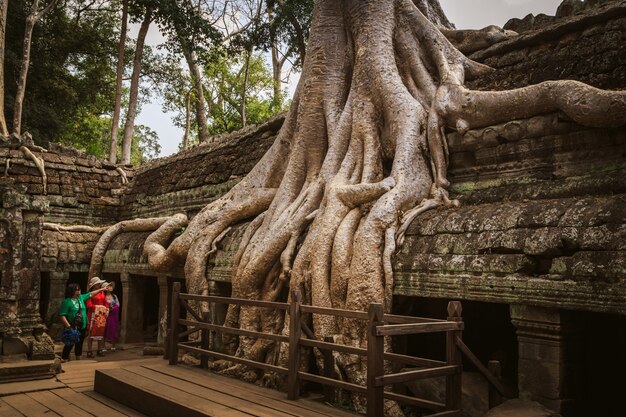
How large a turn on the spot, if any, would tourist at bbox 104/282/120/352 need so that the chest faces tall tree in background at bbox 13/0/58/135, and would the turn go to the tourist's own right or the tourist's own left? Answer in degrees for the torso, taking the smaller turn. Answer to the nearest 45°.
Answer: approximately 180°

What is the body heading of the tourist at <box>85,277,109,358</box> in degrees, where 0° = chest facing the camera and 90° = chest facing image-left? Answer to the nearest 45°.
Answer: approximately 315°

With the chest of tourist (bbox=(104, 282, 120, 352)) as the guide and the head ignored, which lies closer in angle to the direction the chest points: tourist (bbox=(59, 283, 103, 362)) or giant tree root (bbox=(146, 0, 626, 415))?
the tourist

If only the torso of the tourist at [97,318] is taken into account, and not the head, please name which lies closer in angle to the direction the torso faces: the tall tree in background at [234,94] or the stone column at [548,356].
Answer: the stone column

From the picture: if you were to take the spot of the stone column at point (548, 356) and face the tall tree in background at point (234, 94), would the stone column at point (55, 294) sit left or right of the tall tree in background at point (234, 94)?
left

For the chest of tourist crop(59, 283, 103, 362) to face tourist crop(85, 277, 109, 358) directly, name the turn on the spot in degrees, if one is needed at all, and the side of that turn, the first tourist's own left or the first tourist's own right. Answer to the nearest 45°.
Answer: approximately 90° to the first tourist's own left

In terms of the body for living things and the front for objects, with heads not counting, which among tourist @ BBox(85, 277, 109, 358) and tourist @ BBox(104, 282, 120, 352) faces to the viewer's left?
tourist @ BBox(104, 282, 120, 352)

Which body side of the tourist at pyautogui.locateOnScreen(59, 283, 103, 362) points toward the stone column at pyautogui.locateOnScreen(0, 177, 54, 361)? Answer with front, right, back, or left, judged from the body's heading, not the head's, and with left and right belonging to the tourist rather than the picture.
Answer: right
